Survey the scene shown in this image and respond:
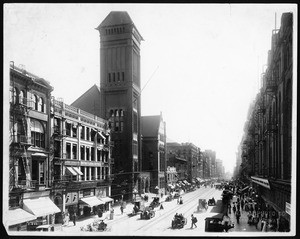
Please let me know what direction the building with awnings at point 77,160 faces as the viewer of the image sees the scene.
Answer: facing the viewer and to the right of the viewer
